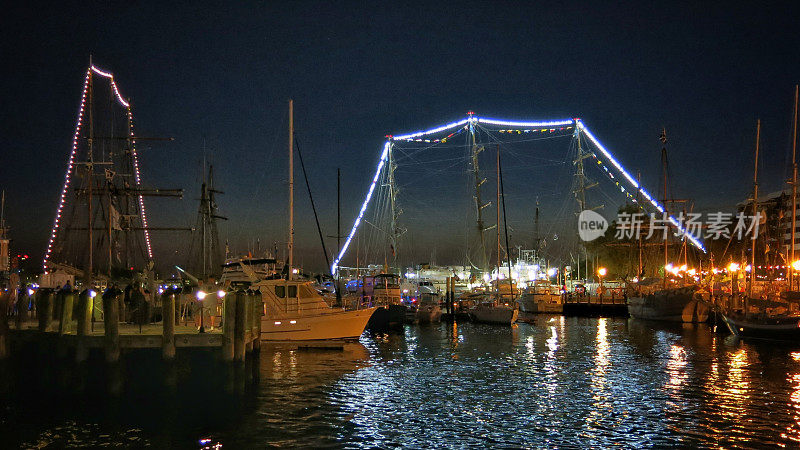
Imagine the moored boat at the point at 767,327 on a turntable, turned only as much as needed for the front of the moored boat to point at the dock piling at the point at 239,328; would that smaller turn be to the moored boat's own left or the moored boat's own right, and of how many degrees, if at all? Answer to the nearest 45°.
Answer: approximately 45° to the moored boat's own left

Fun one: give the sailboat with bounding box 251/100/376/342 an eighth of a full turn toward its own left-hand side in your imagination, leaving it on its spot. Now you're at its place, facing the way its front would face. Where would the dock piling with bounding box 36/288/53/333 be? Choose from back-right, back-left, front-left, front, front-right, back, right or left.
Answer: back

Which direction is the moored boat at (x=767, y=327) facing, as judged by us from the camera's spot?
facing to the left of the viewer

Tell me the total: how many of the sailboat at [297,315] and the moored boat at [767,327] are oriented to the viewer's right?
1

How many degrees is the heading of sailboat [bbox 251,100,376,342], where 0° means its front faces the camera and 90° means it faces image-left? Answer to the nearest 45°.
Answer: approximately 270°

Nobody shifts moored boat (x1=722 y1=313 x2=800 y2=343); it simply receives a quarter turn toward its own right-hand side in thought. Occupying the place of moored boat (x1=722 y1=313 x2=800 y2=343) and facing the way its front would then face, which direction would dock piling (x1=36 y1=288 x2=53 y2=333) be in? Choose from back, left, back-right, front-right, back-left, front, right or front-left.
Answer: back-left

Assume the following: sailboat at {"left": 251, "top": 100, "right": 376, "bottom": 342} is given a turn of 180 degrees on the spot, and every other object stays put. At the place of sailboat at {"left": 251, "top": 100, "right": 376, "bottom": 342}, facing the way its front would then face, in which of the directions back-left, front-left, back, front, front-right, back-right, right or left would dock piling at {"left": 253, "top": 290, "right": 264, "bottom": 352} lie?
left
